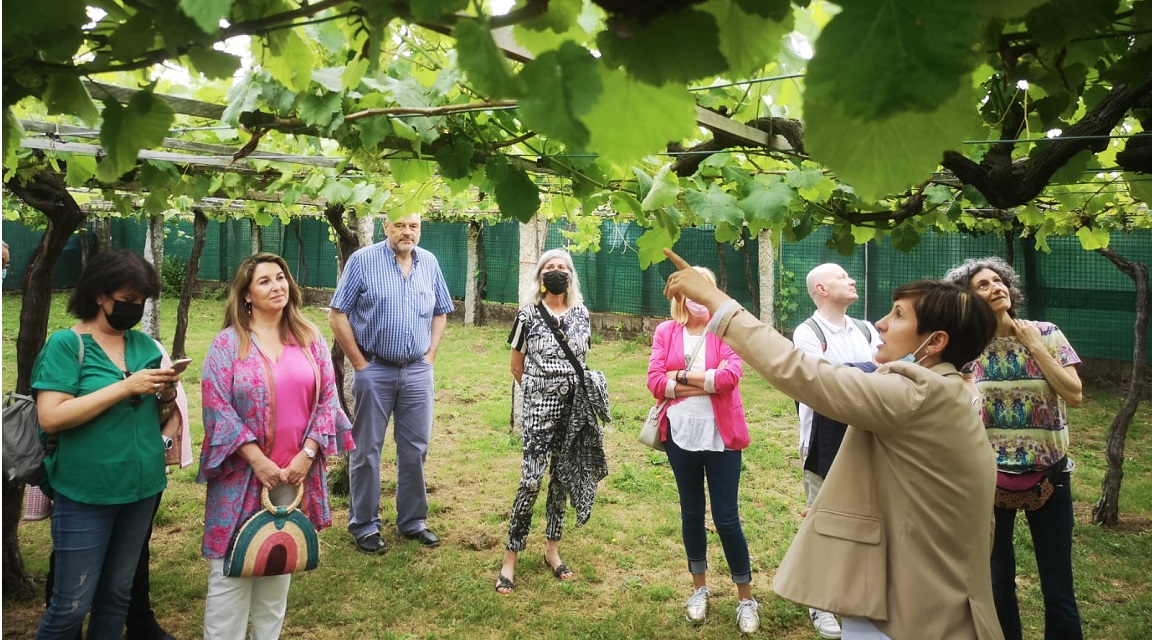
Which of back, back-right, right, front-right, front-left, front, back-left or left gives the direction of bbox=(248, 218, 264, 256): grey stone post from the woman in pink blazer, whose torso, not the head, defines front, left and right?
back-right

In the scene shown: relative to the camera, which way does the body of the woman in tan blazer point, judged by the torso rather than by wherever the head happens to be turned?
to the viewer's left

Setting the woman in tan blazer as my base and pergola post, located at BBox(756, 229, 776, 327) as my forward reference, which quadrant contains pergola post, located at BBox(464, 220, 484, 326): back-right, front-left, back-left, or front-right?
front-left

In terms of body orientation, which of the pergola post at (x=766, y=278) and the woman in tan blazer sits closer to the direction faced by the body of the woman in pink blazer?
the woman in tan blazer

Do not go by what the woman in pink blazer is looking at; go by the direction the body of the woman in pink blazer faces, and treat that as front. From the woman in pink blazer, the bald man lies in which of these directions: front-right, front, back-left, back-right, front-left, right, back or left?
left

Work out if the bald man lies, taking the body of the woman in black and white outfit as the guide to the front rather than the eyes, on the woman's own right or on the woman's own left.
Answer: on the woman's own left

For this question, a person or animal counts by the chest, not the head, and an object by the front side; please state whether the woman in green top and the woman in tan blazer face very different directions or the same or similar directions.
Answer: very different directions

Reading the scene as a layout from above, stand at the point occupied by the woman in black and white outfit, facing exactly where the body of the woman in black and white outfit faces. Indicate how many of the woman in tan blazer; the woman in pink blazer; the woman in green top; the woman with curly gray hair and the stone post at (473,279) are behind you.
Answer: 1

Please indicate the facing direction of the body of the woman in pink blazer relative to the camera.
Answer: toward the camera

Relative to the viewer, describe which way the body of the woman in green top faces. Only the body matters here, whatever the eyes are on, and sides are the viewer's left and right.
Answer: facing the viewer and to the right of the viewer

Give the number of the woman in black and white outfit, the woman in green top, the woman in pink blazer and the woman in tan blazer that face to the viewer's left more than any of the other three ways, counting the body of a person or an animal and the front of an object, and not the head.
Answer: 1

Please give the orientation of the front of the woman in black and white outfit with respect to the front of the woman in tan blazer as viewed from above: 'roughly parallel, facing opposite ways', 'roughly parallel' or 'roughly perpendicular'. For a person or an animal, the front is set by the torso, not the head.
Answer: roughly perpendicular
